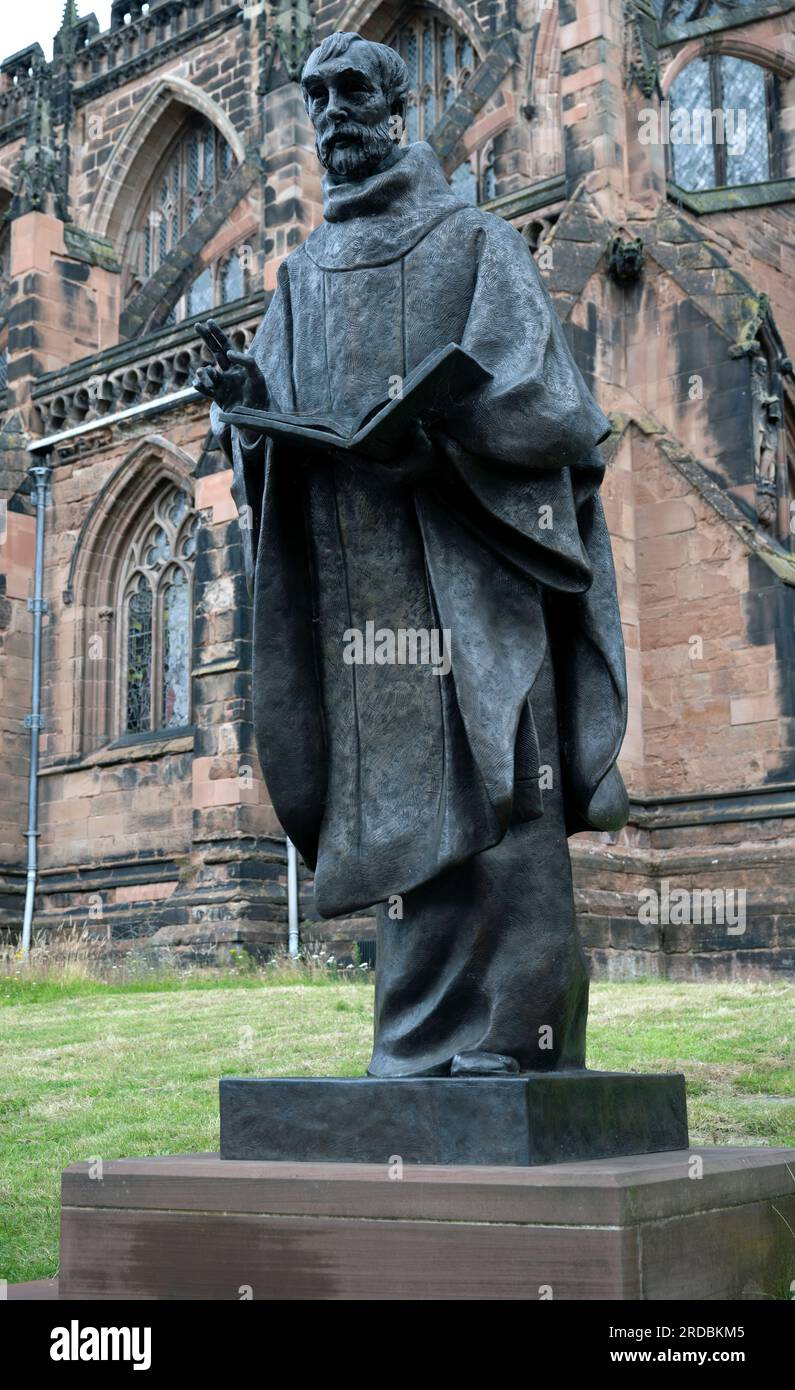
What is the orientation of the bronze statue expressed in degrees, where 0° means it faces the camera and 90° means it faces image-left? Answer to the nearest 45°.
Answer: approximately 45°
